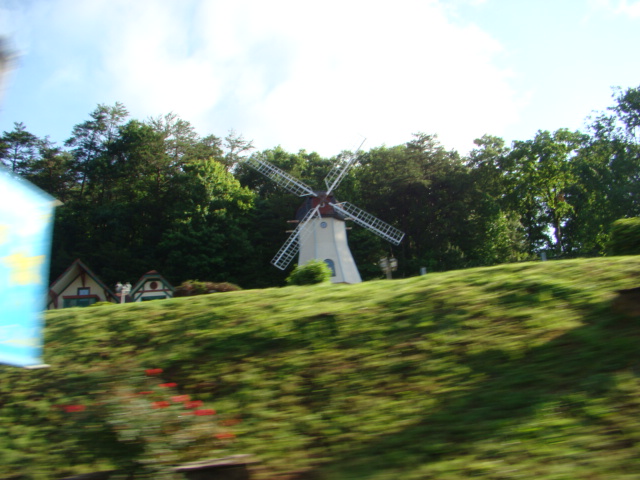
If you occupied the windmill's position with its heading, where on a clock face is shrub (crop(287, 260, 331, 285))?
The shrub is roughly at 12 o'clock from the windmill.

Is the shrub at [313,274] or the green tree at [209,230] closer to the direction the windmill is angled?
the shrub

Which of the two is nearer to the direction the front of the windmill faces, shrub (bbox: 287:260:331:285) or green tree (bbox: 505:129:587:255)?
the shrub

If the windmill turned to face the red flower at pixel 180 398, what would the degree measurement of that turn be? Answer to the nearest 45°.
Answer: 0° — it already faces it

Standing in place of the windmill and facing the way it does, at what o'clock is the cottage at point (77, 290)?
The cottage is roughly at 3 o'clock from the windmill.

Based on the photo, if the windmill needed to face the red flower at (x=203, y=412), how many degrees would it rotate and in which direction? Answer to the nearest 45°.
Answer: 0° — it already faces it

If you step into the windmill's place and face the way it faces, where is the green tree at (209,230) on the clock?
The green tree is roughly at 4 o'clock from the windmill.

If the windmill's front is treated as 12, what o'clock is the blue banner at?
The blue banner is roughly at 12 o'clock from the windmill.

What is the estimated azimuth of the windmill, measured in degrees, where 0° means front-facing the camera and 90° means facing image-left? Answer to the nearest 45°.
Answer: approximately 0°

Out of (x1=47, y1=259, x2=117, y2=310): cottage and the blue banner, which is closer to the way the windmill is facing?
the blue banner
